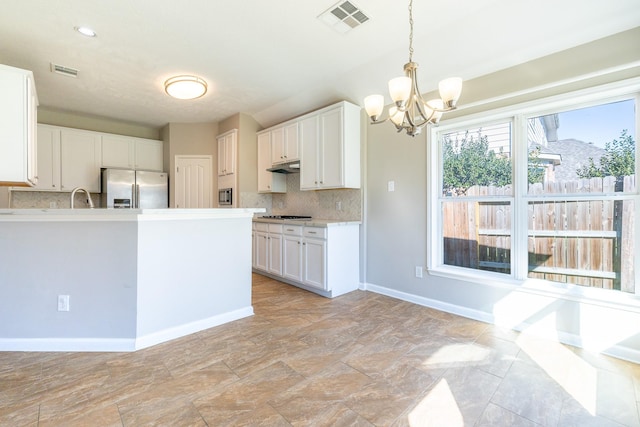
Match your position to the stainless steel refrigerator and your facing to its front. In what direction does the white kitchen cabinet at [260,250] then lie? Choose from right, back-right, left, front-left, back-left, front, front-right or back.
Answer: front-left

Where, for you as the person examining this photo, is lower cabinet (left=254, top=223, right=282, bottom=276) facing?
facing the viewer and to the left of the viewer

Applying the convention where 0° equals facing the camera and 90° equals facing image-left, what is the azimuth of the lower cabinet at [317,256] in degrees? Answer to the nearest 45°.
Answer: approximately 45°

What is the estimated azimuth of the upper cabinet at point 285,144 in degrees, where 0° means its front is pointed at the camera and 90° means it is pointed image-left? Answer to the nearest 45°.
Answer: approximately 45°

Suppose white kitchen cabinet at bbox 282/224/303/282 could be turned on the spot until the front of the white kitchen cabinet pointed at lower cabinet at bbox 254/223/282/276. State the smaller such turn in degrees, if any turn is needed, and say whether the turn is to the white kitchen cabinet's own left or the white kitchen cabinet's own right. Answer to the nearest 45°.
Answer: approximately 90° to the white kitchen cabinet's own right

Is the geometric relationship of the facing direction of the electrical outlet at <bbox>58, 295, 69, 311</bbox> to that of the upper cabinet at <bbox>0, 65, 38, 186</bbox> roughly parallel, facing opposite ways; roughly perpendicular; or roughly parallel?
roughly perpendicular

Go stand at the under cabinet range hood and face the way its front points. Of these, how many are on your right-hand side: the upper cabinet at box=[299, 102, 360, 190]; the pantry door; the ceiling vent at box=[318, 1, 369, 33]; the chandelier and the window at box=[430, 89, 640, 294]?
1

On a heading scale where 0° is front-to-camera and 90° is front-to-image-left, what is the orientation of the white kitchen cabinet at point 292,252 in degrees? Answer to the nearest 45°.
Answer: approximately 45°

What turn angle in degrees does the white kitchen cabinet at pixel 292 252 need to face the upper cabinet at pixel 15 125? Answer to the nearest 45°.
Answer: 0° — it already faces it

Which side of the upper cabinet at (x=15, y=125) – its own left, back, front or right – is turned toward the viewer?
right
